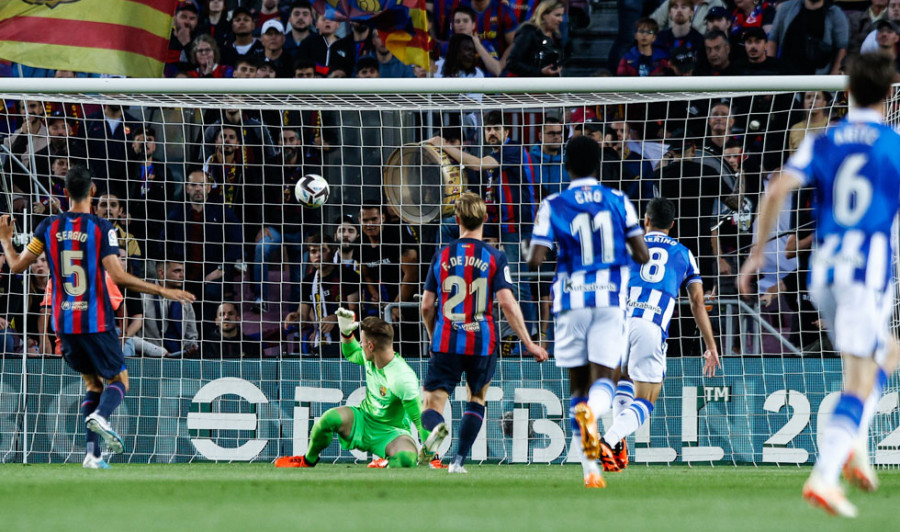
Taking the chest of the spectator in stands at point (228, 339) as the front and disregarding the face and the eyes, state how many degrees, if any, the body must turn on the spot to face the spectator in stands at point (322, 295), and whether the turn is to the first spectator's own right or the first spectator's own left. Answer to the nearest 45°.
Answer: approximately 90° to the first spectator's own left

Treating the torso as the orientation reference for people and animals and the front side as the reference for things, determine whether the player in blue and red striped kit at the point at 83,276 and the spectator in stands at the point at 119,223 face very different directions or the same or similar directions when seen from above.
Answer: very different directions

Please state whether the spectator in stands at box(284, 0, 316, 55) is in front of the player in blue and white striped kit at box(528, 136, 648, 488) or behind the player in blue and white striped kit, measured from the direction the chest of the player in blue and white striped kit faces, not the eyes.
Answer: in front

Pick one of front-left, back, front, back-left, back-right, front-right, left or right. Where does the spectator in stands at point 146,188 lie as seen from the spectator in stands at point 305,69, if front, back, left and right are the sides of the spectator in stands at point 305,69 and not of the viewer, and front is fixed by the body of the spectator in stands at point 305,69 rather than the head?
front-right

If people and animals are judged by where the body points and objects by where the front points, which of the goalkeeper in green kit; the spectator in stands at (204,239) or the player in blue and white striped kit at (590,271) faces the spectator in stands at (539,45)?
the player in blue and white striped kit

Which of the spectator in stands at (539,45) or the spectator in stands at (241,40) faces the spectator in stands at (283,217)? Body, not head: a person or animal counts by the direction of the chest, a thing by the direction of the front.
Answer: the spectator in stands at (241,40)

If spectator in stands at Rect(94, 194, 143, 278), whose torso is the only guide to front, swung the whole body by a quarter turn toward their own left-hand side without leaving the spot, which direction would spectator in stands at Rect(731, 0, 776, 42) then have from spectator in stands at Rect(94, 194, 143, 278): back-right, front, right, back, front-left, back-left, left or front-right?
front

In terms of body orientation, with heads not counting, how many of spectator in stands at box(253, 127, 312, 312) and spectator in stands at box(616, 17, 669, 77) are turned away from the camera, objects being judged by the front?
0

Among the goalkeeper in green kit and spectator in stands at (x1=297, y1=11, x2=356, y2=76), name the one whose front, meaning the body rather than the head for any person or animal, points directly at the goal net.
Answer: the spectator in stands

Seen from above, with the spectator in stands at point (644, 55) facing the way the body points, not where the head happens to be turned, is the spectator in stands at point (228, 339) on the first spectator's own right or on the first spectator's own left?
on the first spectator's own right

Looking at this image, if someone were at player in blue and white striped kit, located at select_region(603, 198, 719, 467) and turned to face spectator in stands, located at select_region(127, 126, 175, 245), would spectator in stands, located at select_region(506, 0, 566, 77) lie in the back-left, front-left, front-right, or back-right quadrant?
front-right

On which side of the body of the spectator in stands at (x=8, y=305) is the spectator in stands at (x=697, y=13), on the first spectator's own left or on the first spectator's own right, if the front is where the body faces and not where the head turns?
on the first spectator's own left

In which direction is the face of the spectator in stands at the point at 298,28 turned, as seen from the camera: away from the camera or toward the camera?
toward the camera

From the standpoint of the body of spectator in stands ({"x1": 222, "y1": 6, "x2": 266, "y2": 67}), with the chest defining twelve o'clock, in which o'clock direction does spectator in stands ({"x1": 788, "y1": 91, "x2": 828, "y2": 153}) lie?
spectator in stands ({"x1": 788, "y1": 91, "x2": 828, "y2": 153}) is roughly at 10 o'clock from spectator in stands ({"x1": 222, "y1": 6, "x2": 266, "y2": 67}).

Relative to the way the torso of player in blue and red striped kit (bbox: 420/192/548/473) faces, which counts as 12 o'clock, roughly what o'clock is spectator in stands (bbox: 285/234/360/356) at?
The spectator in stands is roughly at 11 o'clock from the player in blue and red striped kit.

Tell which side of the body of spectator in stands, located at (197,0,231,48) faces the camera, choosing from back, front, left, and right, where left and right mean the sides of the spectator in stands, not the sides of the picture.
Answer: front

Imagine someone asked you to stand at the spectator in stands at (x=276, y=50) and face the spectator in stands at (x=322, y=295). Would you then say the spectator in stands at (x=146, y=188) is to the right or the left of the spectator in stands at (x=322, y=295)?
right
